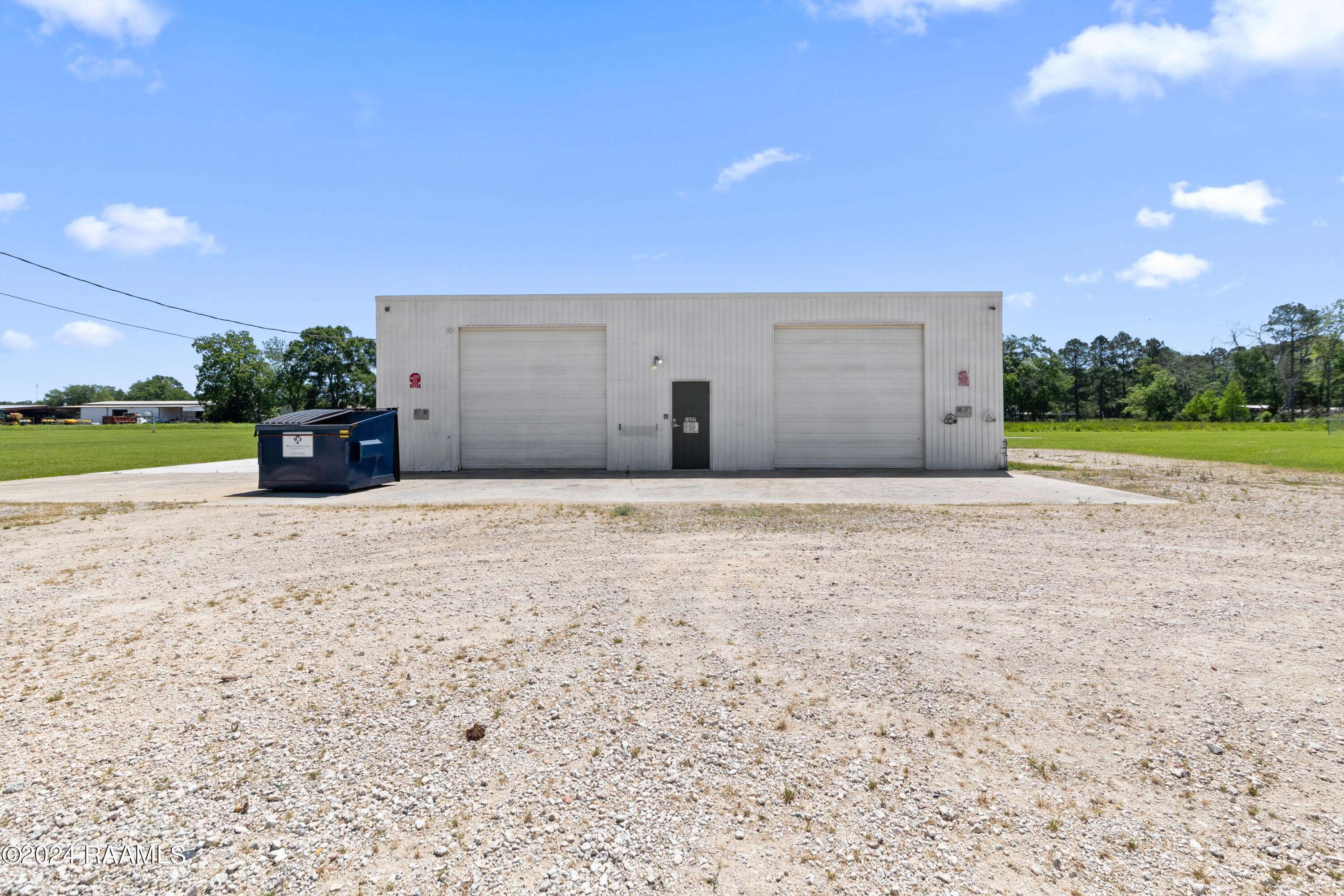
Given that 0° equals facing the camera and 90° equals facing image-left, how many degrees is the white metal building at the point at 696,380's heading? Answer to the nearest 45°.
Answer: approximately 0°
